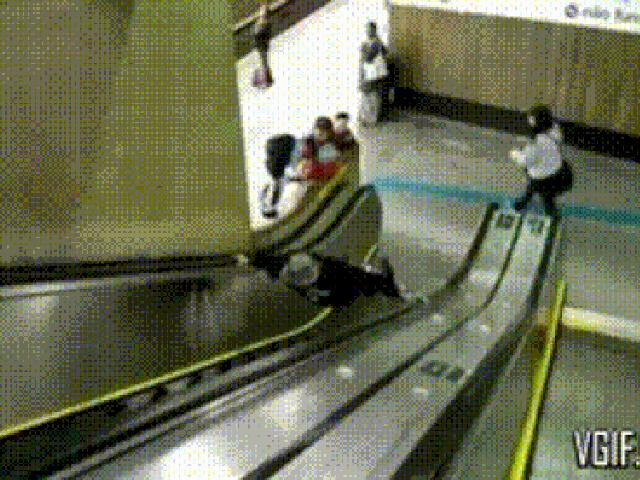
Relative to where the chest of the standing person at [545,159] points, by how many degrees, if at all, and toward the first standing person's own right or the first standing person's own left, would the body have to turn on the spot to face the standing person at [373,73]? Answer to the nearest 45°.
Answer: approximately 45° to the first standing person's own right

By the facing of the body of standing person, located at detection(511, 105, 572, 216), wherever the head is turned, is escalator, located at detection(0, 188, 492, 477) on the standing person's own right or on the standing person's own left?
on the standing person's own left

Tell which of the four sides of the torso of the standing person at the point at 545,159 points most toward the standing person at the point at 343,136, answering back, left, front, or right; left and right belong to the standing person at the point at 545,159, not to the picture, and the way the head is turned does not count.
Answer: front

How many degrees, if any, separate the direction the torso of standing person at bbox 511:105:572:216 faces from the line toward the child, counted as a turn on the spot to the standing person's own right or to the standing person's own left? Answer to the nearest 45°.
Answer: approximately 45° to the standing person's own left

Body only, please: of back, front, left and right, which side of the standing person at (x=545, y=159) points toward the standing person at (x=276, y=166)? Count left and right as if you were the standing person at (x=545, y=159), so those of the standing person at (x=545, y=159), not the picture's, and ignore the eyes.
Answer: front

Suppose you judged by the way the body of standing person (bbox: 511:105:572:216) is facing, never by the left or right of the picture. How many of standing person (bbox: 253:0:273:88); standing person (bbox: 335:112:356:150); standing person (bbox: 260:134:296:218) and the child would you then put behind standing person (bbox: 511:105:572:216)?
0

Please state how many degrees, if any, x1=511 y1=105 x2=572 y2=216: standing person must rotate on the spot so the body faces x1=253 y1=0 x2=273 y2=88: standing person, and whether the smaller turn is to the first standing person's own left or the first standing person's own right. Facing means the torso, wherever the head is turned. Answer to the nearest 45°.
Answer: approximately 45° to the first standing person's own right

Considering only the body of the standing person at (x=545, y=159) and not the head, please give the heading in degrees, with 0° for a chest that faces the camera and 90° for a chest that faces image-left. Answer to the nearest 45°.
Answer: approximately 90°

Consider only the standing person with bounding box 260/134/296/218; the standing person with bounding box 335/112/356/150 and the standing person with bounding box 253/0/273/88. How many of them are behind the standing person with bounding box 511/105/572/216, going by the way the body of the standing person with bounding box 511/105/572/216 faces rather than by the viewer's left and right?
0
